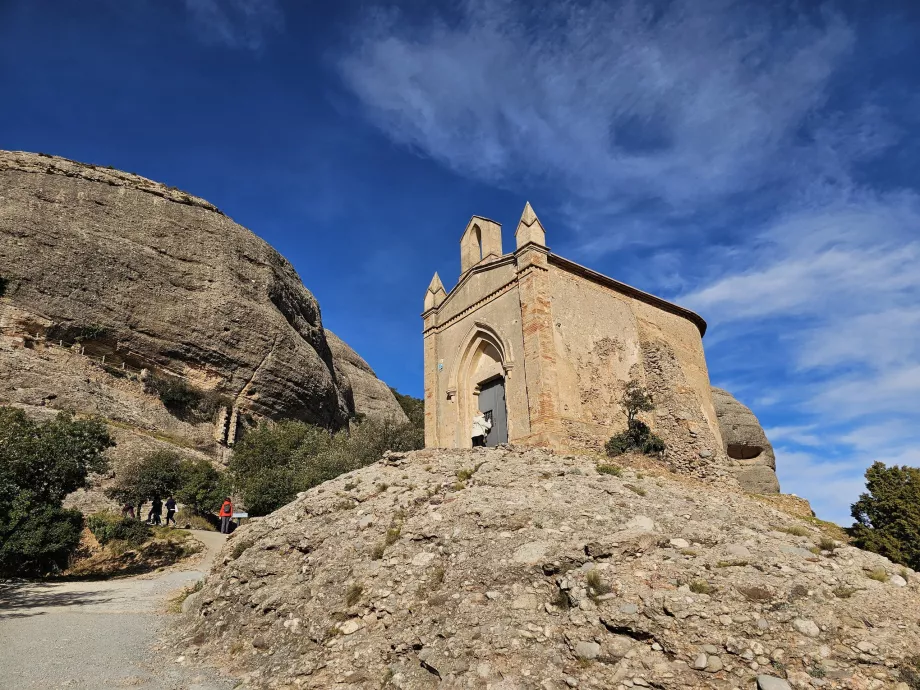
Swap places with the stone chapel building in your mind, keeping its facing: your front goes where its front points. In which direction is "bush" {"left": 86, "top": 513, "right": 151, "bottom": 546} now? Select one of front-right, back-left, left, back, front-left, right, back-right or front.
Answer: front-right

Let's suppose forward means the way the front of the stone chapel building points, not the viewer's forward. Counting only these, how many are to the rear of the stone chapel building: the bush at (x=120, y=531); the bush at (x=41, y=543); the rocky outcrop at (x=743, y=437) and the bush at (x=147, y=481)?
1

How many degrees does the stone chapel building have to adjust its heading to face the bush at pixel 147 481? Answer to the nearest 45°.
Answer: approximately 45° to its right

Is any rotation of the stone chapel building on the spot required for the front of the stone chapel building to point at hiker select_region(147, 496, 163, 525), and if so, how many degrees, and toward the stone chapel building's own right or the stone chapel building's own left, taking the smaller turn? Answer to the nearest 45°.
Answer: approximately 45° to the stone chapel building's own right

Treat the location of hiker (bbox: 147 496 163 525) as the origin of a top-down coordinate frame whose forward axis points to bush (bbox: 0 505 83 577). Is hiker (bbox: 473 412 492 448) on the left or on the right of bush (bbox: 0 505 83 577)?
left

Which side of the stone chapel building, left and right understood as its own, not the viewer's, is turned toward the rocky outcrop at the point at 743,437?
back

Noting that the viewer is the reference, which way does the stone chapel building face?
facing the viewer and to the left of the viewer

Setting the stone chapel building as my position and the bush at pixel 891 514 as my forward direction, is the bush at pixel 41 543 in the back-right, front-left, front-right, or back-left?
back-right

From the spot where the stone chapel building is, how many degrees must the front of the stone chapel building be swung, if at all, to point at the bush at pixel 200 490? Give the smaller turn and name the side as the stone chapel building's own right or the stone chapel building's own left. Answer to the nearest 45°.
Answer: approximately 45° to the stone chapel building's own right

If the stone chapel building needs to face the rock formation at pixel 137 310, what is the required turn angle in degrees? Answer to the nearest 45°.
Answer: approximately 45° to its right
